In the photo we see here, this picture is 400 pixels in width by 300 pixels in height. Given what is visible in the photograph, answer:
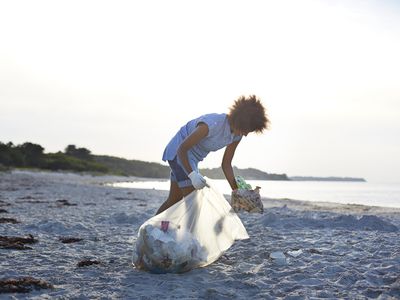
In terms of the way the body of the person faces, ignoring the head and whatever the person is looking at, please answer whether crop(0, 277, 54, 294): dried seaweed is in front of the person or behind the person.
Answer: behind

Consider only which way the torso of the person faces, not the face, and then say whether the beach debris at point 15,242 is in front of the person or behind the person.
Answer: behind

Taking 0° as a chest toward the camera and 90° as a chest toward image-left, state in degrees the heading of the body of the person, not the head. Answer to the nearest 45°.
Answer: approximately 270°

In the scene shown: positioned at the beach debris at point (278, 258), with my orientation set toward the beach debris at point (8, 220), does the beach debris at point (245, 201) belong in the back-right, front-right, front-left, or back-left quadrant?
front-right

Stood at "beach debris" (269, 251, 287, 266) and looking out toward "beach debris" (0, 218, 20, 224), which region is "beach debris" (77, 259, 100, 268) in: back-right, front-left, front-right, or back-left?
front-left

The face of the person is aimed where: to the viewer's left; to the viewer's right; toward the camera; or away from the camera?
to the viewer's right

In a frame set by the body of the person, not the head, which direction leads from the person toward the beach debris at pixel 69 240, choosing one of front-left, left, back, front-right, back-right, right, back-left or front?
back-left

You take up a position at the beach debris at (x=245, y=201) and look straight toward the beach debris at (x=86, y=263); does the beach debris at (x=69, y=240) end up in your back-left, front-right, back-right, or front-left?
front-right
